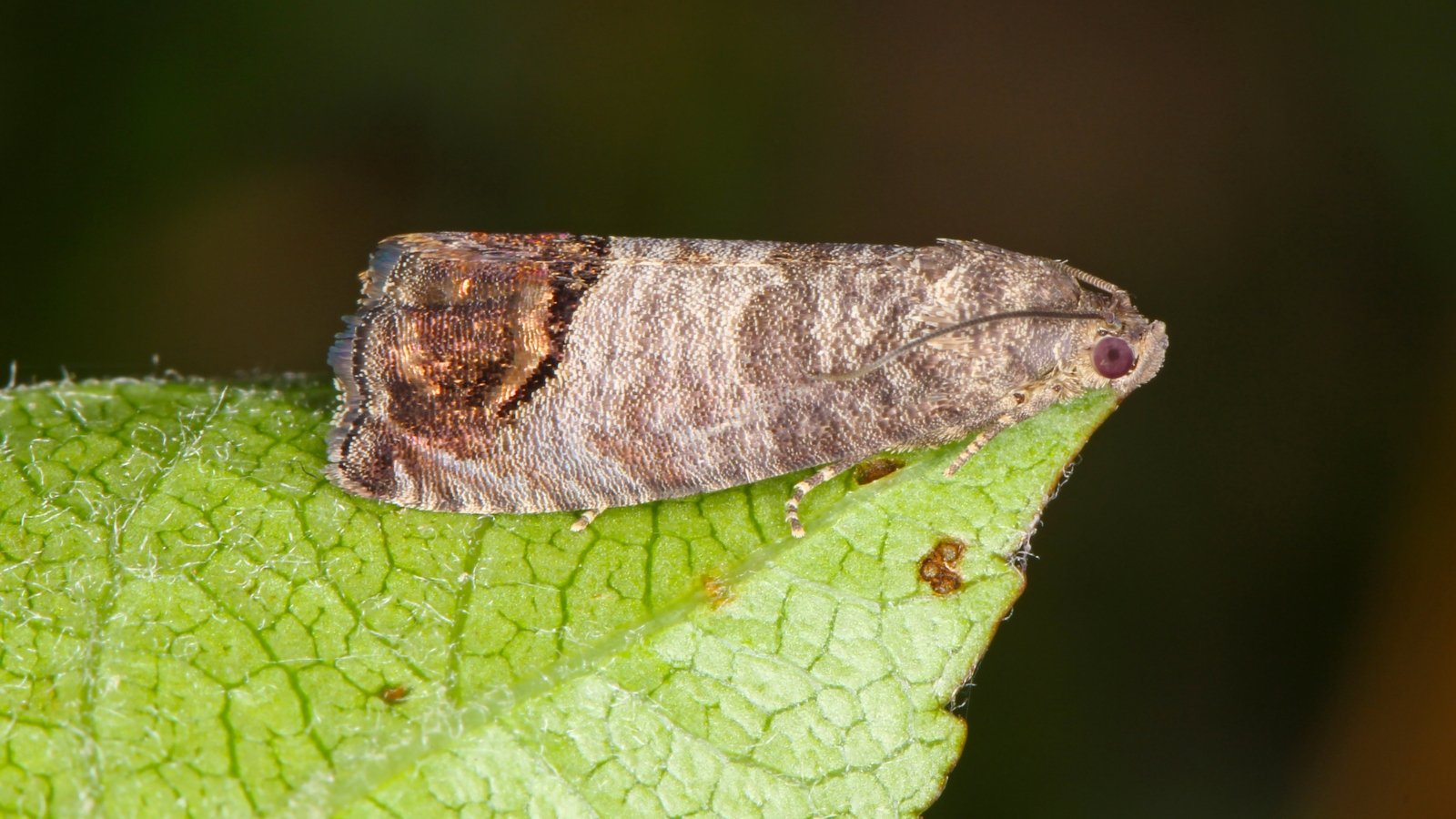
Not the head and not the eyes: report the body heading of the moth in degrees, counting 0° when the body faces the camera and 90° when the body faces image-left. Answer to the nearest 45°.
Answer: approximately 270°
